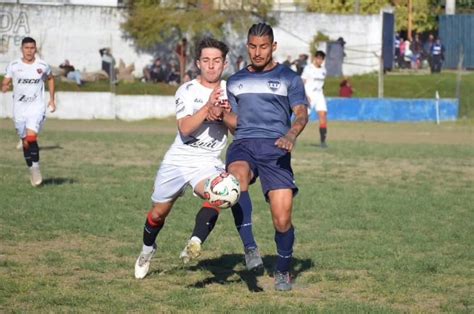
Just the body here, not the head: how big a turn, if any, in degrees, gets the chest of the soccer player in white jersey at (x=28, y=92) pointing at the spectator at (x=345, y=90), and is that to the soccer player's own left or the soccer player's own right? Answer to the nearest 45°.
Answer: approximately 135° to the soccer player's own left

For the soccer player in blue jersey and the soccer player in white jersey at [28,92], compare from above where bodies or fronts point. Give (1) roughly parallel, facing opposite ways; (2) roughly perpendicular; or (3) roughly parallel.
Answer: roughly parallel

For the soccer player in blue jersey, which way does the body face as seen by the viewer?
toward the camera

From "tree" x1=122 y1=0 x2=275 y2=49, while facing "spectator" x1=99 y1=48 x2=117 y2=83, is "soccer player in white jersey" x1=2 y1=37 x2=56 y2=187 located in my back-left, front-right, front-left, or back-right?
front-left

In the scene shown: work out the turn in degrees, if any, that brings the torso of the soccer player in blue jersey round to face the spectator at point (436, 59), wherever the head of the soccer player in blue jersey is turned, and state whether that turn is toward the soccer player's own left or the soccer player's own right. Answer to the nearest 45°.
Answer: approximately 180°

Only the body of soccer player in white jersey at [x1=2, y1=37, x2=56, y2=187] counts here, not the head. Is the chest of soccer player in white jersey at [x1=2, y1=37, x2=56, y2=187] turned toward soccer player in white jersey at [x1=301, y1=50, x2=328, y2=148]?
no

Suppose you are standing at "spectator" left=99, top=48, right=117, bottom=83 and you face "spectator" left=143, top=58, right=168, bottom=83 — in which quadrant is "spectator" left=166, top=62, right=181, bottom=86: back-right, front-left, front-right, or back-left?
front-right

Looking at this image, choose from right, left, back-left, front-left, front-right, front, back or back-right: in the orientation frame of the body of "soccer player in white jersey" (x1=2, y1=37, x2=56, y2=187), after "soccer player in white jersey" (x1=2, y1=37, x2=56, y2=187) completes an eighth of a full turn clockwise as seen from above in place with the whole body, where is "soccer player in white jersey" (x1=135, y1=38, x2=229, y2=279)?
front-left

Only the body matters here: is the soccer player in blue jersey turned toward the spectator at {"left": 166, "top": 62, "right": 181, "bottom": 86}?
no

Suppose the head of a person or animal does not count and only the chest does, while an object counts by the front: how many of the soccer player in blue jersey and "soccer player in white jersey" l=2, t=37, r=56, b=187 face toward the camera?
2

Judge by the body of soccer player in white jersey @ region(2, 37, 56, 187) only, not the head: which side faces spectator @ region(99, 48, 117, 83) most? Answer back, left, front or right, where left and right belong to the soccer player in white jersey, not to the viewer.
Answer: back

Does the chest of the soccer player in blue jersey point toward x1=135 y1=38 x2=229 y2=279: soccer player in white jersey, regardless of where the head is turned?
no

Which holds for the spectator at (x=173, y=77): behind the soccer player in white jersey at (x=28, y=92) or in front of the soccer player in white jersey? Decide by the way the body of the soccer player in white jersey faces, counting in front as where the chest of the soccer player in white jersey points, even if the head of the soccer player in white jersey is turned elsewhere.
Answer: behind

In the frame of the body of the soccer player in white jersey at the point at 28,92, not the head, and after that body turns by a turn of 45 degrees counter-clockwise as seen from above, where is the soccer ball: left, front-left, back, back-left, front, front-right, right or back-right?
front-right

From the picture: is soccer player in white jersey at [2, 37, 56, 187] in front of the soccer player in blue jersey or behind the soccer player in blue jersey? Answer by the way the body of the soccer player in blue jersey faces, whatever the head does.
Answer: behind

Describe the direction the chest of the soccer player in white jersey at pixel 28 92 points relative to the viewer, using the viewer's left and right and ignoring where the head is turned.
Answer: facing the viewer

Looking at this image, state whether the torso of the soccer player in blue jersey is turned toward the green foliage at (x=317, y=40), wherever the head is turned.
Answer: no

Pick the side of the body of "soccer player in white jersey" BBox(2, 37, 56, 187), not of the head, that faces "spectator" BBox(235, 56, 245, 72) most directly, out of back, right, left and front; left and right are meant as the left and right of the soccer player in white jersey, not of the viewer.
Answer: back

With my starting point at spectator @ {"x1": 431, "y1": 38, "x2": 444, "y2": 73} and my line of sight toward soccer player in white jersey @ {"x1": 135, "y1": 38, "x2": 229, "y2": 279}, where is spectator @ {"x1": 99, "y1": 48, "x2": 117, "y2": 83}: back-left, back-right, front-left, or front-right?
front-right
